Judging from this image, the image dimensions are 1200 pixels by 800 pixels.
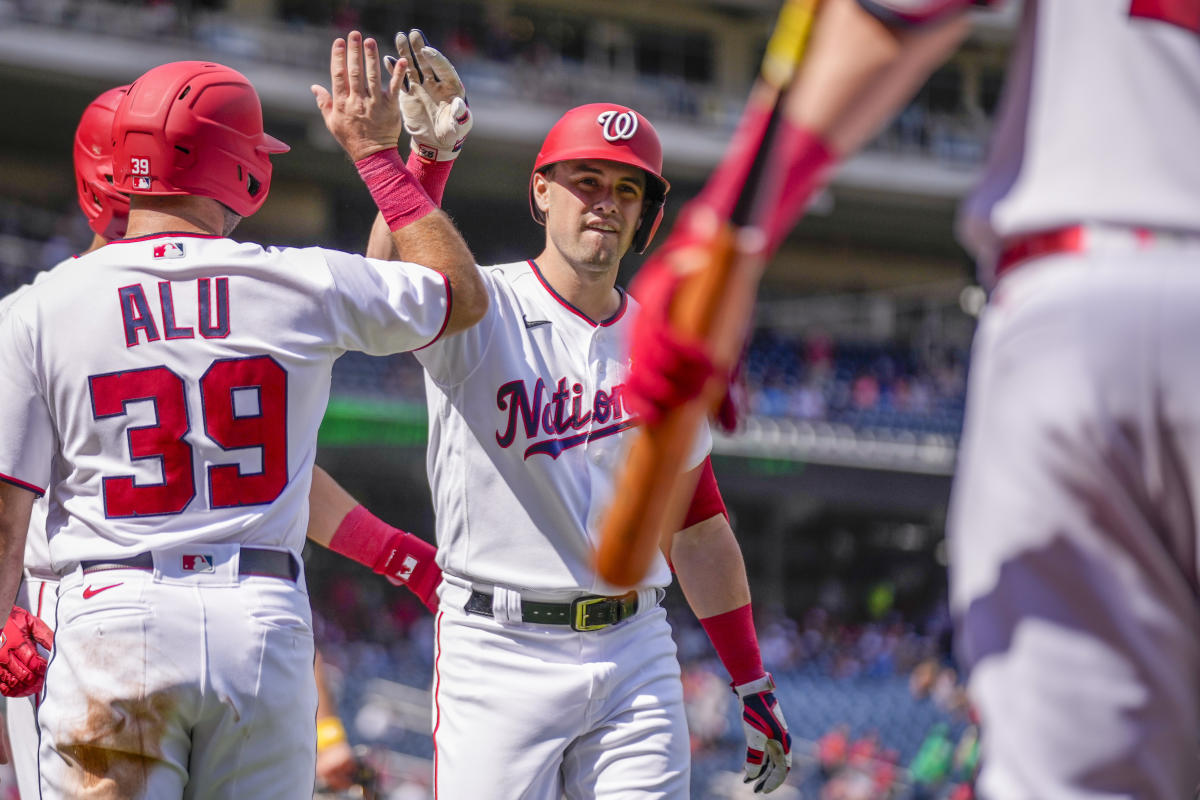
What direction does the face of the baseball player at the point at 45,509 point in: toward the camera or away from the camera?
away from the camera

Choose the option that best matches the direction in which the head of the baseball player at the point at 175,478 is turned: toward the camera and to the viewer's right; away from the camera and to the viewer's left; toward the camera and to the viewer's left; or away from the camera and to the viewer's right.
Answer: away from the camera and to the viewer's right

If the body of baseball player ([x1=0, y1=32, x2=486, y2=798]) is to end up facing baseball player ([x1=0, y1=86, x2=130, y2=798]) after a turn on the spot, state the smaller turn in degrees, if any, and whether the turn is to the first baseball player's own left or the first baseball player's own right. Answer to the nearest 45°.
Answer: approximately 45° to the first baseball player's own left

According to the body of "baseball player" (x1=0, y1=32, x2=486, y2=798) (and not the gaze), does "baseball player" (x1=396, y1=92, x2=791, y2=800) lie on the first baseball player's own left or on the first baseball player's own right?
on the first baseball player's own right

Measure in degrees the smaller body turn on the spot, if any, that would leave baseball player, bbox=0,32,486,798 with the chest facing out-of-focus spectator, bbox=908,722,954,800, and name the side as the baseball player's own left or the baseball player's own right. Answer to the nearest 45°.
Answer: approximately 45° to the baseball player's own right

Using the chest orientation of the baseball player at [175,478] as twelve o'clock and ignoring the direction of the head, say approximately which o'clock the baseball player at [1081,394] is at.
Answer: the baseball player at [1081,394] is roughly at 5 o'clock from the baseball player at [175,478].

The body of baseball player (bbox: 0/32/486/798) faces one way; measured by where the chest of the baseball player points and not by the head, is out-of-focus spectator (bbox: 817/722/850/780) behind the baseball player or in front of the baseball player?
in front

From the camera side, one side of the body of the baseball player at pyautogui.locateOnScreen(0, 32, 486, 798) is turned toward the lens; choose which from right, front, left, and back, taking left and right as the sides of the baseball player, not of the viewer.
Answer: back
